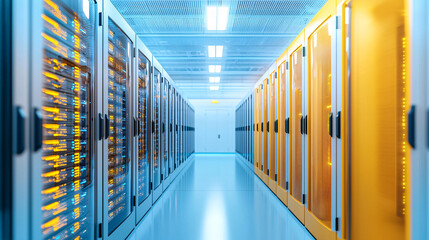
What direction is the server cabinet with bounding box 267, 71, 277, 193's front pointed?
to the viewer's left

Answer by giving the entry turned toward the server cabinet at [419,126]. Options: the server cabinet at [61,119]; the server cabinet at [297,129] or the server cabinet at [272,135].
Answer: the server cabinet at [61,119]

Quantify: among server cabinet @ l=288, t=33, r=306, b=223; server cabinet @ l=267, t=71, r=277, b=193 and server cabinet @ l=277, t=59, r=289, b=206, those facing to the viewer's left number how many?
3

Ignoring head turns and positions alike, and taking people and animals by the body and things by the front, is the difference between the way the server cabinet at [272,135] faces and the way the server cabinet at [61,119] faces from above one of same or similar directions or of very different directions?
very different directions

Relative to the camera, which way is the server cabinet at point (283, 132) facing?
to the viewer's left

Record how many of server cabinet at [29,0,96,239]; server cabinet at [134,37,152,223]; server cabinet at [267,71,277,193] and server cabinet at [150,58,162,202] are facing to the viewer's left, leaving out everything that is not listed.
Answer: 1

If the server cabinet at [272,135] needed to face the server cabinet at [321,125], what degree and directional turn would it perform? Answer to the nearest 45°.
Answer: approximately 90° to its left

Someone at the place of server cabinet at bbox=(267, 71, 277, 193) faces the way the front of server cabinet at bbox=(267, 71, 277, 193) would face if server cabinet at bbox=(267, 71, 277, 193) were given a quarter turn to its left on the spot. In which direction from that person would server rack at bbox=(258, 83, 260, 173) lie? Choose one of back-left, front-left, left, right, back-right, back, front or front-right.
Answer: back

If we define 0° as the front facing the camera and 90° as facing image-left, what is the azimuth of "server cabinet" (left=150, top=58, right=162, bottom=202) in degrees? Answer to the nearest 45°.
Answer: approximately 270°

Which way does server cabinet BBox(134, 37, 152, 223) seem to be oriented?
to the viewer's right

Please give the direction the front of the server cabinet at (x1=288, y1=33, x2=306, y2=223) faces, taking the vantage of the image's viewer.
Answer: facing to the left of the viewer

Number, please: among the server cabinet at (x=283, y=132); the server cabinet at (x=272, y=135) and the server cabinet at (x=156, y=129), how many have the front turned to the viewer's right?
1
